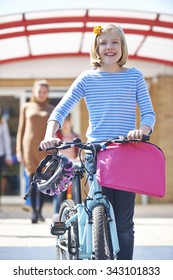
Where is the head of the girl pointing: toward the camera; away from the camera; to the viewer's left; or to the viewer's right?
toward the camera

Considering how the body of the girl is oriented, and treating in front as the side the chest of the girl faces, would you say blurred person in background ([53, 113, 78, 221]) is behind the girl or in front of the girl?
behind

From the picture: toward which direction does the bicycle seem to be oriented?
toward the camera

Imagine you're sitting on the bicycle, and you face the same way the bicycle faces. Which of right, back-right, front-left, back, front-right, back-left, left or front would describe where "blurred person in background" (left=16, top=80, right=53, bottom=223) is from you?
back

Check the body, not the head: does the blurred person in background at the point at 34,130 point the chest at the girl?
yes

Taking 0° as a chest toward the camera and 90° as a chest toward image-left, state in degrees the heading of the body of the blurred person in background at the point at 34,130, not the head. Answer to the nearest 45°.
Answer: approximately 0°

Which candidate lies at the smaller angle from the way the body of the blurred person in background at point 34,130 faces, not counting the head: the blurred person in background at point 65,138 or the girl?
the girl

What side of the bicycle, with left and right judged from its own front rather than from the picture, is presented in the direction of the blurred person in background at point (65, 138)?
back

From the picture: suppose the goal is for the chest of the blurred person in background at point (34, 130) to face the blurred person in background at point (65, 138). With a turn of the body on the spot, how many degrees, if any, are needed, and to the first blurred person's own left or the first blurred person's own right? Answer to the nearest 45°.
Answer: approximately 135° to the first blurred person's own left

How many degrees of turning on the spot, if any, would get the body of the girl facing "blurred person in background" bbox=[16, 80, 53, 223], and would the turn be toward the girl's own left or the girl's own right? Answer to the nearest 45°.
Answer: approximately 180°

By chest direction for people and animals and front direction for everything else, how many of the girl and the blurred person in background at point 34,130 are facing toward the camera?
2
